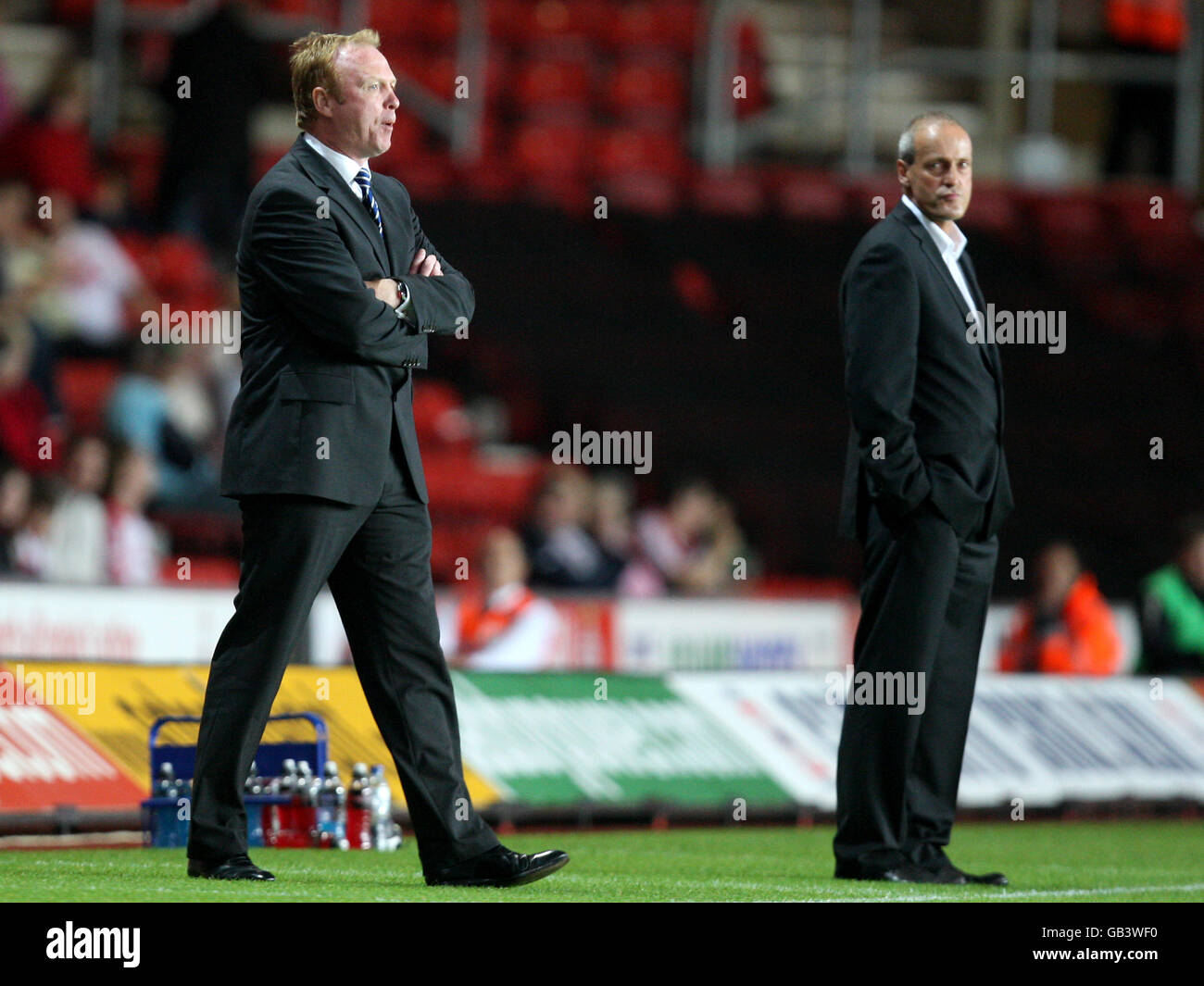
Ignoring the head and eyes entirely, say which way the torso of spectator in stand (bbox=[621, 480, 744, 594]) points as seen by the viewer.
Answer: toward the camera

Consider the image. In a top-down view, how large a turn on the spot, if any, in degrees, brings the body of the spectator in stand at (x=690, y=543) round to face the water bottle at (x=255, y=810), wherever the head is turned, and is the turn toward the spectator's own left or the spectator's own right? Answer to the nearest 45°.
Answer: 0° — they already face it

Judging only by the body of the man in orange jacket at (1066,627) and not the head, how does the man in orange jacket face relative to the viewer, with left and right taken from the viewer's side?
facing the viewer and to the left of the viewer

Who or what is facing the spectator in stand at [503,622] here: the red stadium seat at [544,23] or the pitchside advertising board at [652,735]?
the red stadium seat

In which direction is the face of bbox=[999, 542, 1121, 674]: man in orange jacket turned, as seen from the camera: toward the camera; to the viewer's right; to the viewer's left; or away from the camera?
toward the camera

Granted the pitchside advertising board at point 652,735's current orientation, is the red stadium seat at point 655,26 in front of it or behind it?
behind

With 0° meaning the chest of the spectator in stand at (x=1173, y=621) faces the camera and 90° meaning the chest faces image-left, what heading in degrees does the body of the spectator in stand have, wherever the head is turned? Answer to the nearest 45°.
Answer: approximately 0°

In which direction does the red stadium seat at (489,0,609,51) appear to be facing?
toward the camera

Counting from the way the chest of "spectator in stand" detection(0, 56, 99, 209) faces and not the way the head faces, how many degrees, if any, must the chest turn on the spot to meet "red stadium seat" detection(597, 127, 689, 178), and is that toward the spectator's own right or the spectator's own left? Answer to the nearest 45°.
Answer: approximately 90° to the spectator's own left

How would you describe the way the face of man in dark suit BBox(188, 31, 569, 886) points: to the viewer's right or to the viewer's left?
to the viewer's right

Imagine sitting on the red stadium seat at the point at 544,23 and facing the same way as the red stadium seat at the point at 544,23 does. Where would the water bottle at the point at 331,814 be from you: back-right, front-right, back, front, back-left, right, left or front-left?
front

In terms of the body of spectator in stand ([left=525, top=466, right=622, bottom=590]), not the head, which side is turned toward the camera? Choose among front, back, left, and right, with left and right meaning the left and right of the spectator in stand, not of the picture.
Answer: front

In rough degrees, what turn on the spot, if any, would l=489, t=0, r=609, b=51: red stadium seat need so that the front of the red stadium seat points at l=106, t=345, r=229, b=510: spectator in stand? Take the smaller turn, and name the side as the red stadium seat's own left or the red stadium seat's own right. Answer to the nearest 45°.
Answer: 0° — it already faces them

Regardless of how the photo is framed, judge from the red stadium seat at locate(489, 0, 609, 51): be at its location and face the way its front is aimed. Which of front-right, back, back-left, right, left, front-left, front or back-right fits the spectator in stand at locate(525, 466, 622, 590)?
front

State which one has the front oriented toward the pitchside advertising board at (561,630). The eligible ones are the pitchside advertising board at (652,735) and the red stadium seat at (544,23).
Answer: the red stadium seat

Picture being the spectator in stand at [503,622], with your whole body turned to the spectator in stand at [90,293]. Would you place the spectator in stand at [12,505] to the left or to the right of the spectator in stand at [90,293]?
left
